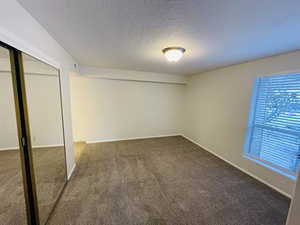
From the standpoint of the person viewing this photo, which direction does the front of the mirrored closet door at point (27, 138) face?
facing the viewer and to the right of the viewer

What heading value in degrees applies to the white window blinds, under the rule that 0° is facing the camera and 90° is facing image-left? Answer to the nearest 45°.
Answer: approximately 45°
